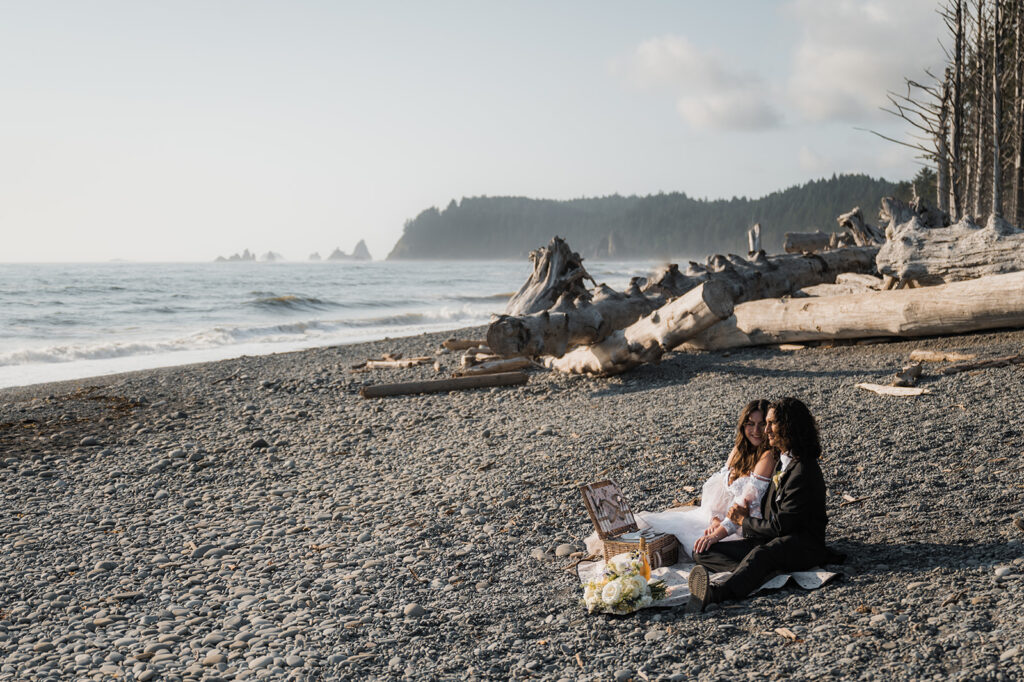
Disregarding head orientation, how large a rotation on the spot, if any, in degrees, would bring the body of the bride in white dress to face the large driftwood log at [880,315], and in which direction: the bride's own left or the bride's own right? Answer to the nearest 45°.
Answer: approximately 135° to the bride's own right

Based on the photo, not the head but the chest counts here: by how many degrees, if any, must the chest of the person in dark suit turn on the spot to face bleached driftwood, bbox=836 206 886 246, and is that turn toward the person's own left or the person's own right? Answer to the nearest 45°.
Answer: approximately 90° to the person's own right

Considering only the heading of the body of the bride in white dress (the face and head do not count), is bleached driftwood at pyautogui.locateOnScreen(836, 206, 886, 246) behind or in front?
behind

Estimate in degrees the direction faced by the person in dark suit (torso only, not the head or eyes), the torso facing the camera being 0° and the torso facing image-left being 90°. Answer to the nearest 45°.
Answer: approximately 90°

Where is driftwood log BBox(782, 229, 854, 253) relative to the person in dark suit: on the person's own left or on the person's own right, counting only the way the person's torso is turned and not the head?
on the person's own right

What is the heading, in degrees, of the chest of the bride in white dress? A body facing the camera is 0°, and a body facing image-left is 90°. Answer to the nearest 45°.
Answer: approximately 45°

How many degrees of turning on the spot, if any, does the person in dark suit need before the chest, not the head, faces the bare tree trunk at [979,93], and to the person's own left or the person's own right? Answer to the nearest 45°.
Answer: approximately 90° to the person's own right

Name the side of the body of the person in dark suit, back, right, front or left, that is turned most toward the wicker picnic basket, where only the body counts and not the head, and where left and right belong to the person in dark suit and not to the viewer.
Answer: front

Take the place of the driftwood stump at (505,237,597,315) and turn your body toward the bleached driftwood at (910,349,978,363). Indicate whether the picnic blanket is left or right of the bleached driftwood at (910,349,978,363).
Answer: right

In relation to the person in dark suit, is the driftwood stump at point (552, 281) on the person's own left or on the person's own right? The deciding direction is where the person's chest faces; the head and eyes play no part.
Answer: on the person's own right

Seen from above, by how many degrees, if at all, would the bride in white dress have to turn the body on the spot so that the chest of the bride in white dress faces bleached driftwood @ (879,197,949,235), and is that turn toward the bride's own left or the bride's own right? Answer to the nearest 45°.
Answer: approximately 135° to the bride's own right

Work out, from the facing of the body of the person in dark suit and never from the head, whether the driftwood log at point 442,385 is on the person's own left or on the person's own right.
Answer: on the person's own right

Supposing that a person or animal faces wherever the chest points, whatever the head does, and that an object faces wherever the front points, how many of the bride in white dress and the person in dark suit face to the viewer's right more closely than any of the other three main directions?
0
